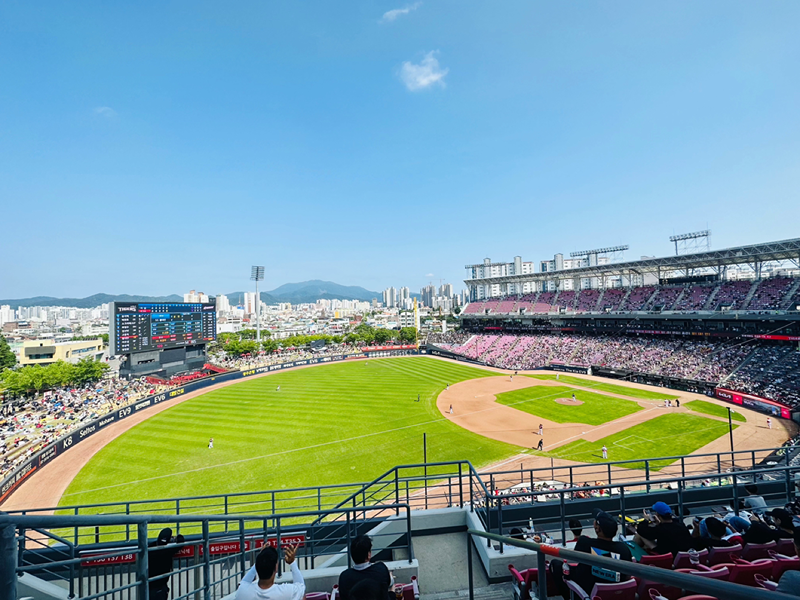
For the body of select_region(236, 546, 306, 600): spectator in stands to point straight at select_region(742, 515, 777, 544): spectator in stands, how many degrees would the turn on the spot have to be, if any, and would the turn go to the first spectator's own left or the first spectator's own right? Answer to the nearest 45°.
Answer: approximately 90° to the first spectator's own right

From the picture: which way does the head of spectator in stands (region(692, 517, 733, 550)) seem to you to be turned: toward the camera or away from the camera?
away from the camera

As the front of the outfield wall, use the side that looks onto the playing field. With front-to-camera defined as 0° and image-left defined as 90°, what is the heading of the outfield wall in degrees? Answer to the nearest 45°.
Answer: approximately 315°

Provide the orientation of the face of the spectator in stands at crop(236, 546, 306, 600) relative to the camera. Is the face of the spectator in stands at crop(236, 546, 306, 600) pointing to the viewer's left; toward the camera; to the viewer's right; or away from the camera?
away from the camera

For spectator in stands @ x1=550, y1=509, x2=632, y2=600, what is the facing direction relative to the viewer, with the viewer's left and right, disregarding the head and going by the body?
facing away from the viewer and to the left of the viewer

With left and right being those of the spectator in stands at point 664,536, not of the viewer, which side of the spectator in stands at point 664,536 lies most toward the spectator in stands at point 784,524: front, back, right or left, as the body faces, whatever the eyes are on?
right

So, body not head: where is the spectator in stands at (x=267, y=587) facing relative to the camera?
away from the camera

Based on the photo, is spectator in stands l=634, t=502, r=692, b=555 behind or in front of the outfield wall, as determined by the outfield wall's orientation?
in front

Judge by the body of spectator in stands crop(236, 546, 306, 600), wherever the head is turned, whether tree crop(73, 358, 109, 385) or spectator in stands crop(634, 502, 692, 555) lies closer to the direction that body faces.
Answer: the tree

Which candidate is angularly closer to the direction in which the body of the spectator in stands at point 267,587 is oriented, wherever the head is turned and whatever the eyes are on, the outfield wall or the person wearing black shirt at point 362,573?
the outfield wall

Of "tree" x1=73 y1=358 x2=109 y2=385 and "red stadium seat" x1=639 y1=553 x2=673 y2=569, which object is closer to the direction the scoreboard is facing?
the red stadium seat

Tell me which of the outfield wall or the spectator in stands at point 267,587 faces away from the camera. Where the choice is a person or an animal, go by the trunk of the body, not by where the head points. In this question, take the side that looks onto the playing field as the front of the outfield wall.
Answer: the spectator in stands

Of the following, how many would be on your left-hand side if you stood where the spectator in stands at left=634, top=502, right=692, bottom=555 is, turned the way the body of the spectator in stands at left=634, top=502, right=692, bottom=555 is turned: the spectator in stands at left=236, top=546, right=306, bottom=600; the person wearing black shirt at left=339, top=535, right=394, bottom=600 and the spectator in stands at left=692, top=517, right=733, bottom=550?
2
